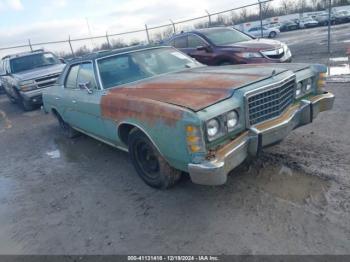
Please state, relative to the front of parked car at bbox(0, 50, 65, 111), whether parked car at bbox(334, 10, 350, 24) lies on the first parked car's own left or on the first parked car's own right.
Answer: on the first parked car's own left

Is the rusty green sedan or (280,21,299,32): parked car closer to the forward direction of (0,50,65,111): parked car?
the rusty green sedan

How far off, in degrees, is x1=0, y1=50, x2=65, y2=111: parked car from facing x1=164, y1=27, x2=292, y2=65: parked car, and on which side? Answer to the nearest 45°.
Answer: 0° — it already faces it

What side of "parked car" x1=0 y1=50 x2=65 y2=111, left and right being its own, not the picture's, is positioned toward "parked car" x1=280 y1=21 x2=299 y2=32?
left

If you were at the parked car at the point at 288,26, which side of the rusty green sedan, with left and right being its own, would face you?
left

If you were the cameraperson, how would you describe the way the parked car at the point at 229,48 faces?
facing the viewer and to the right of the viewer

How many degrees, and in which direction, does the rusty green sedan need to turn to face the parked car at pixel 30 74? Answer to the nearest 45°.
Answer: approximately 180°

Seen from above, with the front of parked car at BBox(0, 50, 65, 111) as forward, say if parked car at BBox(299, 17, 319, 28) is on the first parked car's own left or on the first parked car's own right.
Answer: on the first parked car's own left

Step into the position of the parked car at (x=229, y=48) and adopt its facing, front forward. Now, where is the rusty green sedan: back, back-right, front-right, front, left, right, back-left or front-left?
front-right

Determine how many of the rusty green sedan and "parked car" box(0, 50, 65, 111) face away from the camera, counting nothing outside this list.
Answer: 0
